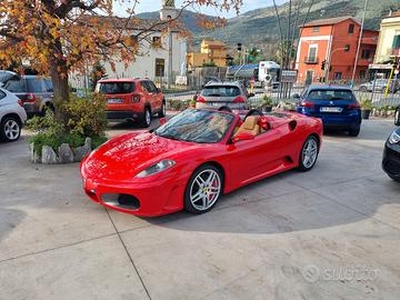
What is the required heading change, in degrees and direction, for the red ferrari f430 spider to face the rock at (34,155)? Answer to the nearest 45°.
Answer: approximately 90° to its right

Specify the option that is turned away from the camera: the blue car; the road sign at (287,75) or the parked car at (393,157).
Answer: the blue car

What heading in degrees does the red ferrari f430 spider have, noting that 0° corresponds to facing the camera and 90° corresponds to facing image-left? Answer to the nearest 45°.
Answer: approximately 45°

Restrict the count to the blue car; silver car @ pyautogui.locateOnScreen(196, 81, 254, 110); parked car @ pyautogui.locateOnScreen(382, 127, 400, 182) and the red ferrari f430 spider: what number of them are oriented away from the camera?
2

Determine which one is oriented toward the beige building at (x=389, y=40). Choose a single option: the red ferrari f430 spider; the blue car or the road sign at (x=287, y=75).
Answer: the blue car

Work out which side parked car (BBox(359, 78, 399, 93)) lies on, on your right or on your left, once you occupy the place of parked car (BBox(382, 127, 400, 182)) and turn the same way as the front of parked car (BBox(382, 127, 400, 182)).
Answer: on your right

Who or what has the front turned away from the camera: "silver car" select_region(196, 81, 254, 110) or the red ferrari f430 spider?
the silver car

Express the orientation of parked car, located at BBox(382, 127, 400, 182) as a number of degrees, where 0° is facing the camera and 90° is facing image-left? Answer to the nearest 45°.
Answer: approximately 45°

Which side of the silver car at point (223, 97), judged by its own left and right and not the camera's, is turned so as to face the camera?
back

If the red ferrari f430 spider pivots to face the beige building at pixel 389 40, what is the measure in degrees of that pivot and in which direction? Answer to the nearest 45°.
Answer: approximately 180°

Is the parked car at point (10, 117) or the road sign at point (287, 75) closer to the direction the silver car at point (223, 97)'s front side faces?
the road sign

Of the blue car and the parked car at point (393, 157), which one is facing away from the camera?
the blue car
